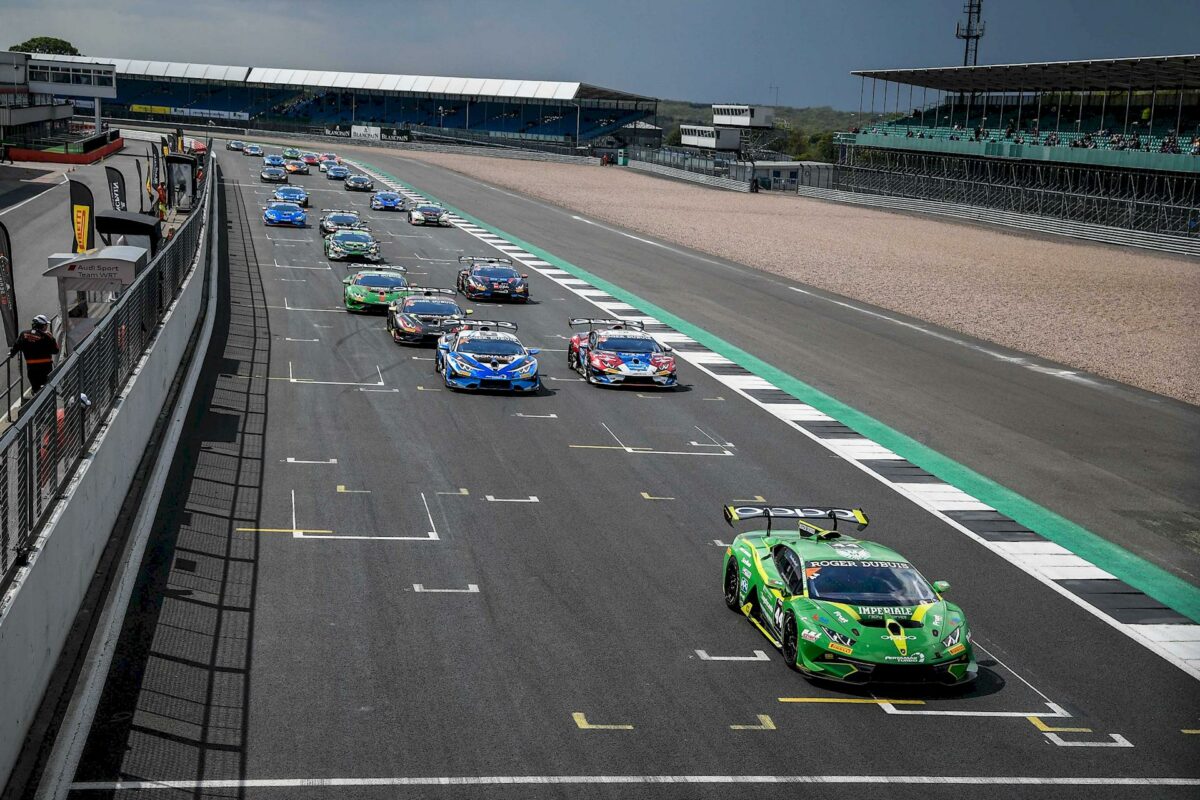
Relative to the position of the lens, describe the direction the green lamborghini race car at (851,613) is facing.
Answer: facing the viewer and to the right of the viewer

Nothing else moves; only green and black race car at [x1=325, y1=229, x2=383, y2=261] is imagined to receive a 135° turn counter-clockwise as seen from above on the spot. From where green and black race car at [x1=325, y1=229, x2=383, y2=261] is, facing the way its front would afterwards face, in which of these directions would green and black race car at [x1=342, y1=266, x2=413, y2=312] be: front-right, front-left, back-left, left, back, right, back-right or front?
back-right

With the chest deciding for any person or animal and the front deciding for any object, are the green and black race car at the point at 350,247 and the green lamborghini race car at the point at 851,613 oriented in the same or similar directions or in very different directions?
same or similar directions

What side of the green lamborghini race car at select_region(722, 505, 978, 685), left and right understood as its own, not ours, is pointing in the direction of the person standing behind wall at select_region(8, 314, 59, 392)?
back

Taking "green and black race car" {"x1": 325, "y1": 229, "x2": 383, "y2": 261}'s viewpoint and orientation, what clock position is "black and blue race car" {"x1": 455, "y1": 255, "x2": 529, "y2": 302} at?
The black and blue race car is roughly at 11 o'clock from the green and black race car.

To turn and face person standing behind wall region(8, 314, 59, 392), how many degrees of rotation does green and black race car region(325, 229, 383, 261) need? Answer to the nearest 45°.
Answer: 0° — it already faces them

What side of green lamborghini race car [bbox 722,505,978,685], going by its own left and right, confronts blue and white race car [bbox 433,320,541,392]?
back

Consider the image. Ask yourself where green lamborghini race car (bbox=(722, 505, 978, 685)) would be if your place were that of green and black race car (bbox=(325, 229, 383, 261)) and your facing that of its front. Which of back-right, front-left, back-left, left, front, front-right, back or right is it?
front

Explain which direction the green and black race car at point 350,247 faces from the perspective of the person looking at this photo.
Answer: facing the viewer

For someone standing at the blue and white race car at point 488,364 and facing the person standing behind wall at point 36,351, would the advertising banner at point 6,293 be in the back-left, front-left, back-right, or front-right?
front-right

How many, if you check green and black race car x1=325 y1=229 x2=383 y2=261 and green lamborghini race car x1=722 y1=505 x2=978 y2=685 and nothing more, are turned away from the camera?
0

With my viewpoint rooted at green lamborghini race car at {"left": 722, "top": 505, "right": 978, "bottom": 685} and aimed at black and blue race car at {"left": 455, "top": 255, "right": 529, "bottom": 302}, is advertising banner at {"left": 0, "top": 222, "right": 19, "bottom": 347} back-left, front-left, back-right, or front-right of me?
front-left

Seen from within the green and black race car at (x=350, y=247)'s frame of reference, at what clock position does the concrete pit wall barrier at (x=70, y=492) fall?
The concrete pit wall barrier is roughly at 12 o'clock from the green and black race car.

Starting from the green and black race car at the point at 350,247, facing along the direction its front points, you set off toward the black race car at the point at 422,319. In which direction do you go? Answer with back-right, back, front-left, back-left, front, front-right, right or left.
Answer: front

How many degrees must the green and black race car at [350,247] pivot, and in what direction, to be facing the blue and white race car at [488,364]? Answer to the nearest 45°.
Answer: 0° — it already faces it

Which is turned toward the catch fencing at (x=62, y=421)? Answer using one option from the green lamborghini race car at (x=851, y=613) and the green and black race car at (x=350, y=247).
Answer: the green and black race car

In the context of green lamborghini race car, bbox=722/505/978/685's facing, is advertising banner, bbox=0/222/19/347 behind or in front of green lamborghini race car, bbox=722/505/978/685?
behind
